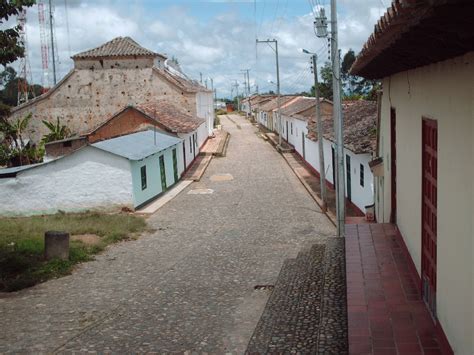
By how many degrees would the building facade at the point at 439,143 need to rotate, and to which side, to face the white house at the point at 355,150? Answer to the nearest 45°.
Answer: approximately 90° to its right

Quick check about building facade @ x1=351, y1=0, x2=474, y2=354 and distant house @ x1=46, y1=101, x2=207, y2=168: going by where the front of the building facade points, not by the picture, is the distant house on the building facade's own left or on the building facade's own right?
on the building facade's own right

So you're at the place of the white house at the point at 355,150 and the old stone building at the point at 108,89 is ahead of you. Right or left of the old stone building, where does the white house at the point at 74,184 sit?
left

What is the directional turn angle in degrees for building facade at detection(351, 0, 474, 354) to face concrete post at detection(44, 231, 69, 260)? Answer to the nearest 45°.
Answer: approximately 45° to its right

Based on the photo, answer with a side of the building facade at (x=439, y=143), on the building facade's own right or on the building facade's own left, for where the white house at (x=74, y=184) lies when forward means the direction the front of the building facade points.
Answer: on the building facade's own right

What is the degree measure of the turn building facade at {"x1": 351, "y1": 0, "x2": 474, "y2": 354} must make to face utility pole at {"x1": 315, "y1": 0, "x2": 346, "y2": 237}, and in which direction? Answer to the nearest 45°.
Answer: approximately 90° to its right

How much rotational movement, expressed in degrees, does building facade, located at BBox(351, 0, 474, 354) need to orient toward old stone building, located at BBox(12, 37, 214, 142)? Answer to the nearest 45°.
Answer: approximately 45° to its right

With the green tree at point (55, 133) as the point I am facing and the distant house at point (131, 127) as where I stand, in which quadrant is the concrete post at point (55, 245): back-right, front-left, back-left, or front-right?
back-left

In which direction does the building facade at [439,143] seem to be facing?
to the viewer's left
